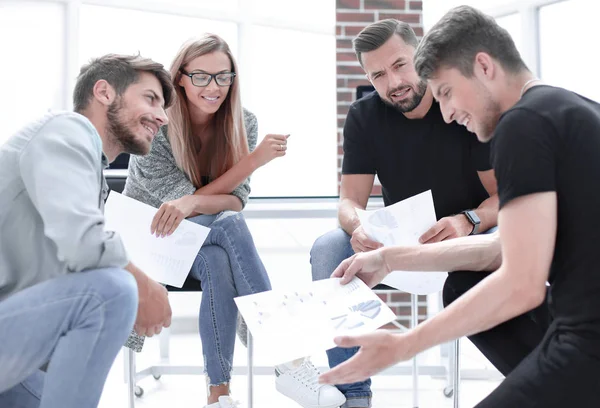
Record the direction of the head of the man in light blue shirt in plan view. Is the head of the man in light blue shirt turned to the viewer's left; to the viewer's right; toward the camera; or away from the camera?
to the viewer's right

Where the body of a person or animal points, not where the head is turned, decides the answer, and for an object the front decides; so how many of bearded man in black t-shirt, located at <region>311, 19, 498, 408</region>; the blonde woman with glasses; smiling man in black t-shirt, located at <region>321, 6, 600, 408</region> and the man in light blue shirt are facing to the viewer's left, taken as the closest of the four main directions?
1

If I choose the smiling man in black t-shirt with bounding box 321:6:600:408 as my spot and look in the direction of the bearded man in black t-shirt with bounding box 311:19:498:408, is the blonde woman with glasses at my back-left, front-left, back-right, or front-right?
front-left

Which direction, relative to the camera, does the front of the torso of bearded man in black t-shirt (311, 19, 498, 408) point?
toward the camera

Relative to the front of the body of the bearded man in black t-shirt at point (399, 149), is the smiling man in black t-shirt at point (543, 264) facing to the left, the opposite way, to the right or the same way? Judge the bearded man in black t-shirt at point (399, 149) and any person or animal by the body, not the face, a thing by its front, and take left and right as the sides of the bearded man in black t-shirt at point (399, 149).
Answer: to the right

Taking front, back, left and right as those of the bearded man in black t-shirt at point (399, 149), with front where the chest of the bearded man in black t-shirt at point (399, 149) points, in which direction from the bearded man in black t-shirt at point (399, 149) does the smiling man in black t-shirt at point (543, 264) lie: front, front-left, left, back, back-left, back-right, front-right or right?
front

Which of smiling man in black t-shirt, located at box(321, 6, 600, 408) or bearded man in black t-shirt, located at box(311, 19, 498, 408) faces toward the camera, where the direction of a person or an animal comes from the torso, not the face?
bearded man in black t-shirt, located at box(311, 19, 498, 408)

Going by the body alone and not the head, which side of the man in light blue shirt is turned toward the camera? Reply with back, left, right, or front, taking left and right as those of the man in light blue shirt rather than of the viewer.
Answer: right

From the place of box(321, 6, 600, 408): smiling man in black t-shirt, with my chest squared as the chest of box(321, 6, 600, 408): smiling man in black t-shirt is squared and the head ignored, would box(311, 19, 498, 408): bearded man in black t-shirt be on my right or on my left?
on my right

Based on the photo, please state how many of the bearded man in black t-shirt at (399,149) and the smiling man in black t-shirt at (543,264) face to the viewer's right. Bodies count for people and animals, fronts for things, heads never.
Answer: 0

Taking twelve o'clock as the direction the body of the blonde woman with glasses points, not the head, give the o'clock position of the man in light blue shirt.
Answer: The man in light blue shirt is roughly at 2 o'clock from the blonde woman with glasses.

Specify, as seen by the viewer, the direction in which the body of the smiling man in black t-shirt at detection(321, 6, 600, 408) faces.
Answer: to the viewer's left
